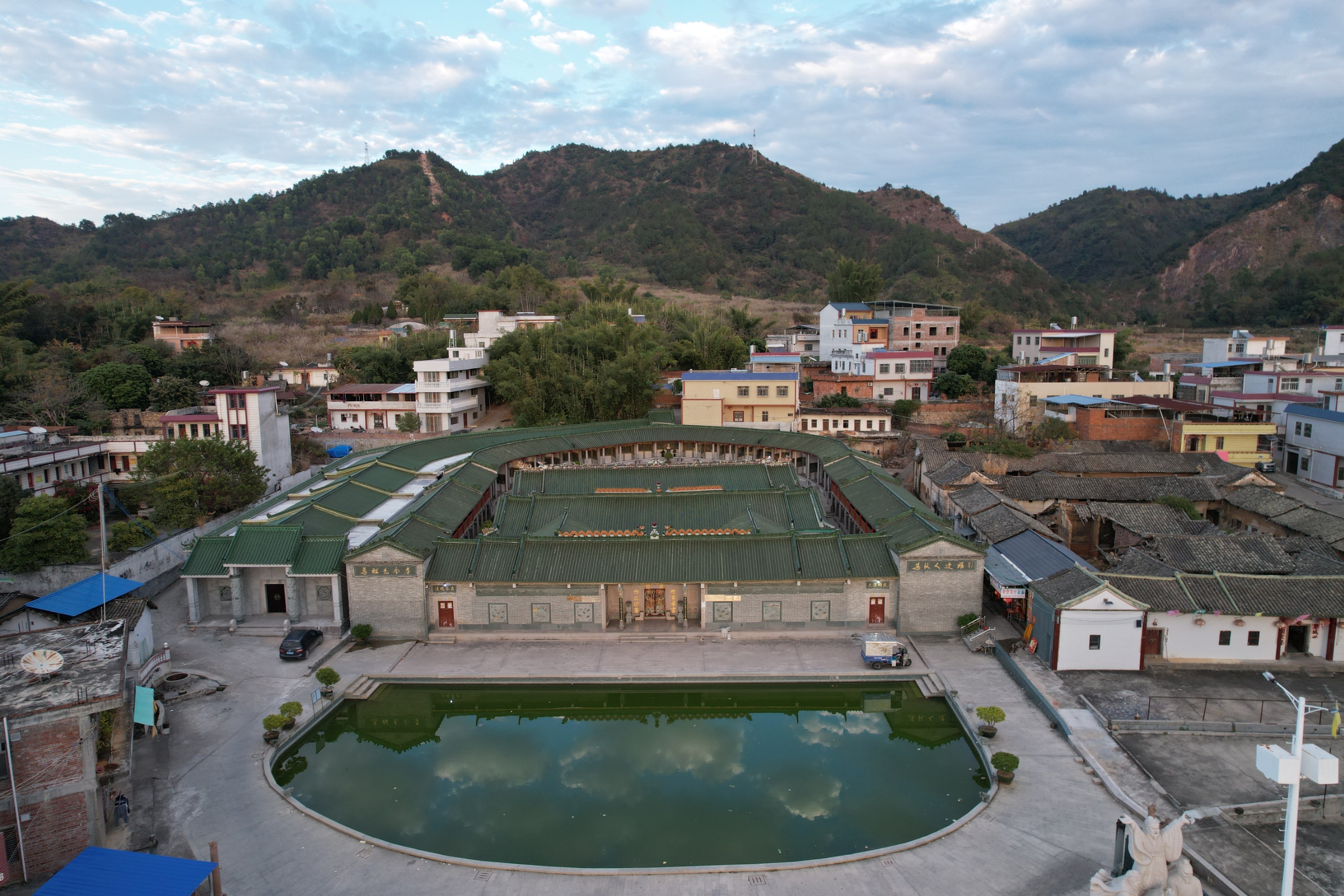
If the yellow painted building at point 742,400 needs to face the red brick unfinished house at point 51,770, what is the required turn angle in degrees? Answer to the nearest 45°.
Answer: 0° — it already faces it

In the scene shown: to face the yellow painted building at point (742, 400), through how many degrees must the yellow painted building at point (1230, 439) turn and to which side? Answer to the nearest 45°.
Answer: approximately 90° to its right

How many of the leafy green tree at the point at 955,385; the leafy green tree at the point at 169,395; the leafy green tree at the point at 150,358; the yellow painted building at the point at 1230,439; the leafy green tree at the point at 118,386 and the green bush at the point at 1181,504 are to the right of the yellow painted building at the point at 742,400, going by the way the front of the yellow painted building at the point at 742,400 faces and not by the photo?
3

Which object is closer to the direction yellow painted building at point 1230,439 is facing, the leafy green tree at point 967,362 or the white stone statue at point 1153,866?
the white stone statue

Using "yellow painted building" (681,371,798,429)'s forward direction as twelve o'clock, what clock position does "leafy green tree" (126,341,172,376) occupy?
The leafy green tree is roughly at 3 o'clock from the yellow painted building.

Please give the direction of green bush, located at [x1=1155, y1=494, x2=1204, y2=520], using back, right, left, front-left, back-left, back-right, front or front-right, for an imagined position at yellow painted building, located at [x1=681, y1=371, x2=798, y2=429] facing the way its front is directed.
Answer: front-left

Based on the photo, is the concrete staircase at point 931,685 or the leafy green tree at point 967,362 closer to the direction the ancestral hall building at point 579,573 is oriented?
the concrete staircase

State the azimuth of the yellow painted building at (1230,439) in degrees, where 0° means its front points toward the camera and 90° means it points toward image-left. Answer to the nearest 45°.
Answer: approximately 0°

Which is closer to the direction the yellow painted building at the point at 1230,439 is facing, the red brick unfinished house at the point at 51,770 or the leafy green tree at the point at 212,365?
the red brick unfinished house

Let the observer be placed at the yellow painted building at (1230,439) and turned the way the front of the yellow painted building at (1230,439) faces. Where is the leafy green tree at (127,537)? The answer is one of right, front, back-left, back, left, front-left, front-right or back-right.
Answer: front-right

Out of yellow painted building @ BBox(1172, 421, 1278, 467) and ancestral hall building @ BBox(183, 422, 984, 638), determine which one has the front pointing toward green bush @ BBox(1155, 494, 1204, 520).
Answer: the yellow painted building

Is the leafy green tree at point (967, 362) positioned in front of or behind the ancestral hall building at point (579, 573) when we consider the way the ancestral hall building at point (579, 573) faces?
behind

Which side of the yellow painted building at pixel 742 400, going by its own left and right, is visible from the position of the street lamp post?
front

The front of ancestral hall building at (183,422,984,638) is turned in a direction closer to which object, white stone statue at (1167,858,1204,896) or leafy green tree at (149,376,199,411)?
the white stone statue
